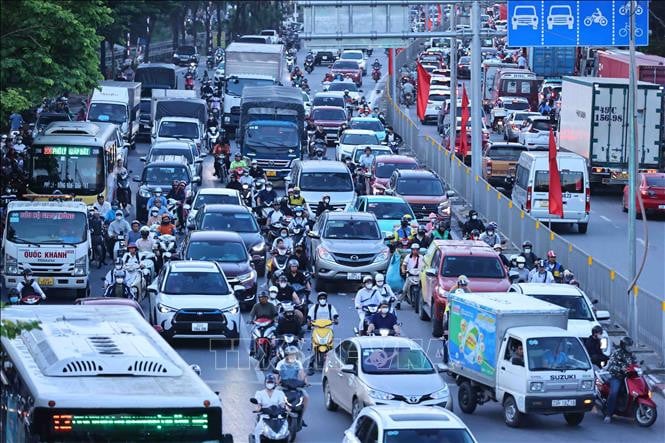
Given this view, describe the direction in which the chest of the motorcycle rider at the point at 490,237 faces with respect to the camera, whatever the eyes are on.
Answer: toward the camera

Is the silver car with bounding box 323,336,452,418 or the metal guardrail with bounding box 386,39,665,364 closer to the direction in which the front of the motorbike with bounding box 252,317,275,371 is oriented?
the silver car

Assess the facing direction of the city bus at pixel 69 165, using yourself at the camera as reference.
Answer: facing the viewer

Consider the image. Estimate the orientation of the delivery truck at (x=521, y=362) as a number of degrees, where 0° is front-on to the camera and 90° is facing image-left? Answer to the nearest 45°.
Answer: approximately 315°

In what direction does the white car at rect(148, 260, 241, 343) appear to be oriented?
toward the camera

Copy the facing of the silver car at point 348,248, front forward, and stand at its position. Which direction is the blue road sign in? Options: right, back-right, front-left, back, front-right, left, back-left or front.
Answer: back-left

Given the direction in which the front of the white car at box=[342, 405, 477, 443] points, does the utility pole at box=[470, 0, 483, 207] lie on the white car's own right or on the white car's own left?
on the white car's own left

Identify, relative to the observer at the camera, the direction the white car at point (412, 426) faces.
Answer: facing the viewer and to the right of the viewer

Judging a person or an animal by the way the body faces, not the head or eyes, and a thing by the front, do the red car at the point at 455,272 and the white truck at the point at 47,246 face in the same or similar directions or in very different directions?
same or similar directions

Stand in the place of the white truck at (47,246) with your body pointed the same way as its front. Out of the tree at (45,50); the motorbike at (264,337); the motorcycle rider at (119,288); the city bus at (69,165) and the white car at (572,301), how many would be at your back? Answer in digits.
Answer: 2

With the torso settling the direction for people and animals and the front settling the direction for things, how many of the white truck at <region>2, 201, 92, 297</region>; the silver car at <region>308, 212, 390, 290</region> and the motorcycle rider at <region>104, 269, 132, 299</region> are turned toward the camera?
3

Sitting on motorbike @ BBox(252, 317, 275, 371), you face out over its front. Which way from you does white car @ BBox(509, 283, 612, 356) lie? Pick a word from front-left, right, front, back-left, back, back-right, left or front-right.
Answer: left
